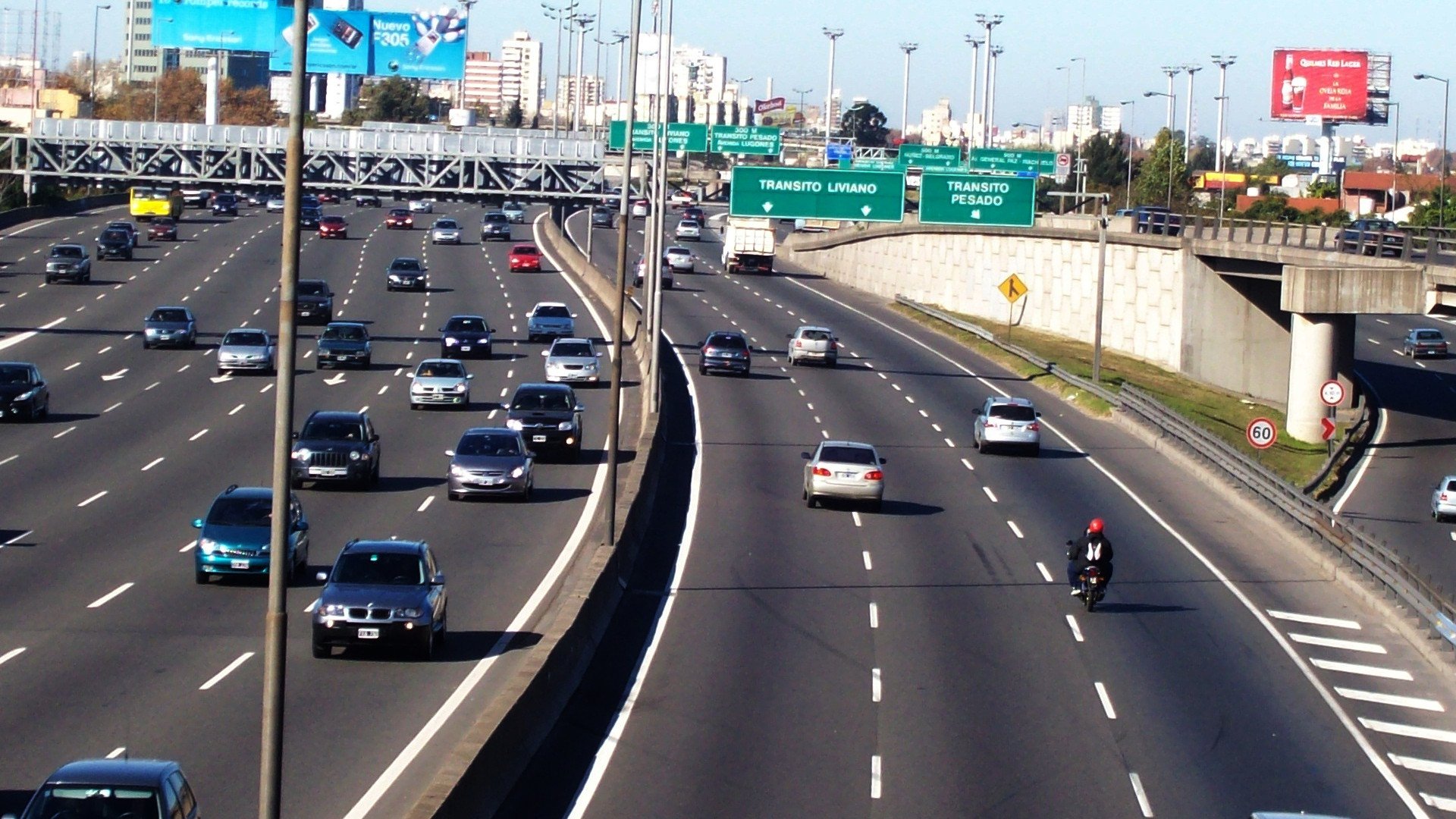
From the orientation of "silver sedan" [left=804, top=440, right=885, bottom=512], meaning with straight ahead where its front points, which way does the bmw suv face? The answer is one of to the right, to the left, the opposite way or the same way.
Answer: the opposite way

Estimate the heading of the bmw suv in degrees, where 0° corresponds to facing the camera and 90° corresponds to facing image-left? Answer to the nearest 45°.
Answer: approximately 0°

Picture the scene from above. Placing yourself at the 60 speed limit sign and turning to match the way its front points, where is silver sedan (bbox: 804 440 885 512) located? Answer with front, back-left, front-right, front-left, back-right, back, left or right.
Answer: front-right

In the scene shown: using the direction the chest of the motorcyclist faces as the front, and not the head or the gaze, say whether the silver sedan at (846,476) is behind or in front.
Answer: in front

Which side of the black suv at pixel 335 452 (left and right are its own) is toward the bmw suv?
front

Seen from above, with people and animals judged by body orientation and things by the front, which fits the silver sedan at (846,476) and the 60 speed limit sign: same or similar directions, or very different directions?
very different directions

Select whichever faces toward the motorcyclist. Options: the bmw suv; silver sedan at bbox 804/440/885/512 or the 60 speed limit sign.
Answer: the 60 speed limit sign

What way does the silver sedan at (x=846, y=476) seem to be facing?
away from the camera

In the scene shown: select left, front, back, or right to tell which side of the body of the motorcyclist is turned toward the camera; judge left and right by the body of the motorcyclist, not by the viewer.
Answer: back

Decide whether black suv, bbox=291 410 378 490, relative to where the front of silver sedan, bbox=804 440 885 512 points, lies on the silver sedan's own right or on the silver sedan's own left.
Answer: on the silver sedan's own left

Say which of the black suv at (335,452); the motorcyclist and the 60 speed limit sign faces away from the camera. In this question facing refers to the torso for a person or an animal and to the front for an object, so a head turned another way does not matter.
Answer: the motorcyclist

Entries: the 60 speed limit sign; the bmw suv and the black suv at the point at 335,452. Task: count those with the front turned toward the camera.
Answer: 3
